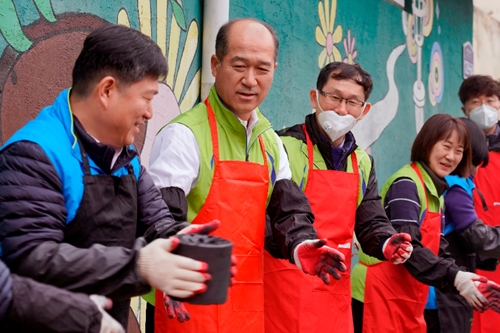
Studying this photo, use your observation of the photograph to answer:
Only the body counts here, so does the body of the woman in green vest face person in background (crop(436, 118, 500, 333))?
no

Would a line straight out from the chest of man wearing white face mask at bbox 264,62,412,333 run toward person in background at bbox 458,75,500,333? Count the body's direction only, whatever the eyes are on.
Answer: no

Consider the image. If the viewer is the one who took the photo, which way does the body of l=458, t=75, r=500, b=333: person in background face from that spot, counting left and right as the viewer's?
facing the viewer

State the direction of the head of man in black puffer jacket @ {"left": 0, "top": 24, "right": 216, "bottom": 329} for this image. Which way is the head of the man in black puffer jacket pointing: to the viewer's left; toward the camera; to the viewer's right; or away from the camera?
to the viewer's right

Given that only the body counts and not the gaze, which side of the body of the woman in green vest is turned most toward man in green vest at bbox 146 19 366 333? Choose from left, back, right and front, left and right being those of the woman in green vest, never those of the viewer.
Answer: right

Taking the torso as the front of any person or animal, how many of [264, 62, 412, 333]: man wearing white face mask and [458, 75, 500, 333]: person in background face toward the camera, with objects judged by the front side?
2

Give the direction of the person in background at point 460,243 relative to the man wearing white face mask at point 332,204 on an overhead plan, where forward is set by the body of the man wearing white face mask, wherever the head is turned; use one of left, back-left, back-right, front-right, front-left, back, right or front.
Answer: back-left

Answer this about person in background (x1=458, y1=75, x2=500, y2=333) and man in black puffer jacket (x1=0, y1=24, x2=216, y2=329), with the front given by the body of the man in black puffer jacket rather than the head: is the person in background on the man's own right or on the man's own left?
on the man's own left

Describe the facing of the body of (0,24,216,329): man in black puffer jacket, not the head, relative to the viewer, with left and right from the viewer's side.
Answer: facing the viewer and to the right of the viewer

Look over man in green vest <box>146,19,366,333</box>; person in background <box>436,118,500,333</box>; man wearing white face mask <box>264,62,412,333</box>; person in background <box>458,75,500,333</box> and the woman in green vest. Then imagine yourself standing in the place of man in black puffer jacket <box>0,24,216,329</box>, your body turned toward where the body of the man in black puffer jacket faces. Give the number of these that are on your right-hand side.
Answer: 0

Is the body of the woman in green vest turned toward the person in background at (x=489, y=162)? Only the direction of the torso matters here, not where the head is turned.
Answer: no

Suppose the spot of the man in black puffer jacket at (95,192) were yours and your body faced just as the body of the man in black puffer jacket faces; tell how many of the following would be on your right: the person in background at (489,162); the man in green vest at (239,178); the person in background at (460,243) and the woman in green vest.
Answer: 0
